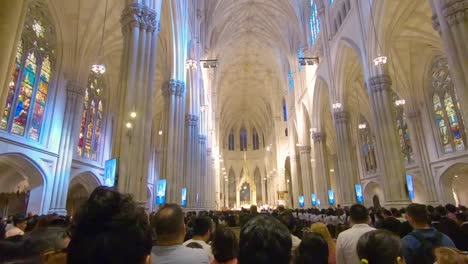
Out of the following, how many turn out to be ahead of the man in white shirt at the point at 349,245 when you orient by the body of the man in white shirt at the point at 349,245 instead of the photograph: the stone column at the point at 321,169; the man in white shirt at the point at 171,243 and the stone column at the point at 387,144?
2

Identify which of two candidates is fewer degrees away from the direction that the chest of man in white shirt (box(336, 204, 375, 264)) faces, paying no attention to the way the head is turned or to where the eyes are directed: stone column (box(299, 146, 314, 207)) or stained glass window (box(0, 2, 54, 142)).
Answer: the stone column

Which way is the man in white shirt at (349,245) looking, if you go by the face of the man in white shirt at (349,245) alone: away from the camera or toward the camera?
away from the camera

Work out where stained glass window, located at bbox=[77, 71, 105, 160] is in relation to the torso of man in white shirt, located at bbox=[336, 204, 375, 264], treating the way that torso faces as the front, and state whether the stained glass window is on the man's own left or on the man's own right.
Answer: on the man's own left

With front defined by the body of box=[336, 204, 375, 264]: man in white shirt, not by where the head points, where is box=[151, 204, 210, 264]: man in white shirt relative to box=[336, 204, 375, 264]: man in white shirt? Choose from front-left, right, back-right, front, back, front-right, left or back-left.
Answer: back-left

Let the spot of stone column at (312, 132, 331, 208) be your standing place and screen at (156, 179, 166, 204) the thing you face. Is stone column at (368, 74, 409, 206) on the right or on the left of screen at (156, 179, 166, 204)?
left

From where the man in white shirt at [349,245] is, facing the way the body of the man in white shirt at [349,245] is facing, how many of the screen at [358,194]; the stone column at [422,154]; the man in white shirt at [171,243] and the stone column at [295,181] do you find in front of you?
3

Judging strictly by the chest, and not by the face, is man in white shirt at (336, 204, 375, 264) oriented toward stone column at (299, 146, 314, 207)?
yes

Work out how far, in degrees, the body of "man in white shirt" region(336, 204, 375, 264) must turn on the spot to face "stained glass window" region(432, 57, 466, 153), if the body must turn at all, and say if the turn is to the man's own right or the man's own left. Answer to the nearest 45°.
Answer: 0° — they already face it

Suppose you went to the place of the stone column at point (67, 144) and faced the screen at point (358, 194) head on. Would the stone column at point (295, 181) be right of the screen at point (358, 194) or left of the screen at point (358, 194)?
left

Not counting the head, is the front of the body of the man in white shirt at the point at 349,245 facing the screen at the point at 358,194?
yes

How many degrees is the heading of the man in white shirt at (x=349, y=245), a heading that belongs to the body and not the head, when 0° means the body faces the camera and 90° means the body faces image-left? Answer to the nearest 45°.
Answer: approximately 180°

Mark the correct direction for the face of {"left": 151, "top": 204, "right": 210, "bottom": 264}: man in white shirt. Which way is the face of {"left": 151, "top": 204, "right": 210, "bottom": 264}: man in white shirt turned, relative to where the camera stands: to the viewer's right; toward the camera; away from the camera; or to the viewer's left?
away from the camera

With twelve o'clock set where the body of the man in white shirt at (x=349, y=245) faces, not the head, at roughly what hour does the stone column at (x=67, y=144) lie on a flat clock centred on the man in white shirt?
The stone column is roughly at 10 o'clock from the man in white shirt.
